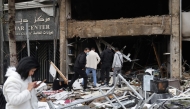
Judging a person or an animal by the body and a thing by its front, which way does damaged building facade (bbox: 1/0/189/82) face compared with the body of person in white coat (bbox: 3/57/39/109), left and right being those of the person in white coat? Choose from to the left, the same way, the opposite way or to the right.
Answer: to the right

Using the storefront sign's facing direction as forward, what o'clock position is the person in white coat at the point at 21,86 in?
The person in white coat is roughly at 12 o'clock from the storefront sign.

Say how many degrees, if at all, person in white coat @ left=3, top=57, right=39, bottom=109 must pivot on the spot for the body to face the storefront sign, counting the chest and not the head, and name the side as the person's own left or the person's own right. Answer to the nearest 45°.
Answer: approximately 90° to the person's own left

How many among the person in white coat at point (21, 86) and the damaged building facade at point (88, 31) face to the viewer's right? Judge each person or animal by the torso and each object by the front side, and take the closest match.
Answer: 1

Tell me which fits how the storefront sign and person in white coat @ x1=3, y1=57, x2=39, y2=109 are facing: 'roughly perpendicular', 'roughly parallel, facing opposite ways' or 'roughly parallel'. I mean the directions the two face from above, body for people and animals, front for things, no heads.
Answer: roughly perpendicular

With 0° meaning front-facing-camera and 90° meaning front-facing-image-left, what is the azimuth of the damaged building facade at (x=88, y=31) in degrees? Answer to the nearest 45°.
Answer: approximately 0°

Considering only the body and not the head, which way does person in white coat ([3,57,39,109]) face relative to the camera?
to the viewer's right

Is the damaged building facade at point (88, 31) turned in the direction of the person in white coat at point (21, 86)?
yes
